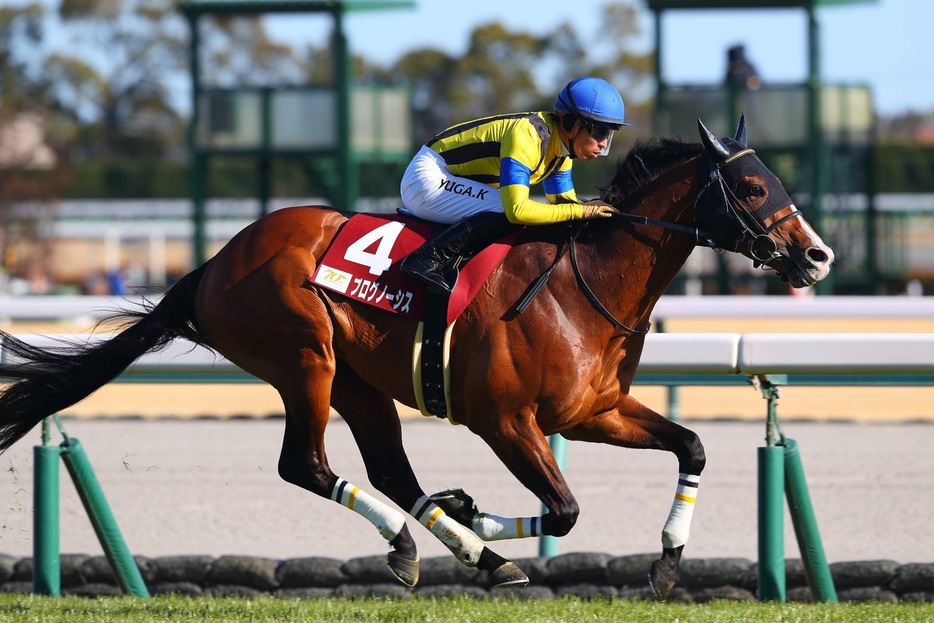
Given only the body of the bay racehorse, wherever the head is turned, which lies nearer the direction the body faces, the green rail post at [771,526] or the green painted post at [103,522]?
the green rail post

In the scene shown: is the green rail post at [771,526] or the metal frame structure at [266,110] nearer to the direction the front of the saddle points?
the green rail post

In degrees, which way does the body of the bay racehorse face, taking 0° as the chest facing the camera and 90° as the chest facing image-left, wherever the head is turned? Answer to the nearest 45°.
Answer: approximately 270°

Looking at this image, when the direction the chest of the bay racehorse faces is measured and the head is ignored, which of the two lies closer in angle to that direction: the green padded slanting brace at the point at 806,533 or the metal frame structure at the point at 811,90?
the green padded slanting brace

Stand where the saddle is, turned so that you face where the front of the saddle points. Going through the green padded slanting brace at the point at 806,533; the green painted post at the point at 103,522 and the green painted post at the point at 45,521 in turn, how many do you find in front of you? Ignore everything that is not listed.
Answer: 1

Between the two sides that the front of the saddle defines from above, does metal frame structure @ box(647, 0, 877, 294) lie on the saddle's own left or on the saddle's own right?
on the saddle's own left

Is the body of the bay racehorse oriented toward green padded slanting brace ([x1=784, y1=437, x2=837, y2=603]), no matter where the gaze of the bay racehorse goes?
yes

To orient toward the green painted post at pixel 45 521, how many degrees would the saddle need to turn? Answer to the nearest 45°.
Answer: approximately 180°

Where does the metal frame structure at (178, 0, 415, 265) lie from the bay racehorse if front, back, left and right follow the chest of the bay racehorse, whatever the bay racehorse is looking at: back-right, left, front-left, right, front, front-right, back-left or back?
left

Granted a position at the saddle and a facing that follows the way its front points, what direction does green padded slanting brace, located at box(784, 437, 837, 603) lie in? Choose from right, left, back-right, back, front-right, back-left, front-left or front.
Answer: front

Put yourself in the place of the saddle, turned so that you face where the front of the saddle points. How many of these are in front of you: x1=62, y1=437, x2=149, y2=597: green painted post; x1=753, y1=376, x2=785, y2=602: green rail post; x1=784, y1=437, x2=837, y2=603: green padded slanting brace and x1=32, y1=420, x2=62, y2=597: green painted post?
2

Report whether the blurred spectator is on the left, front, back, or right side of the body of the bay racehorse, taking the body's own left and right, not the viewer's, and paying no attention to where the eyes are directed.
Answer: left

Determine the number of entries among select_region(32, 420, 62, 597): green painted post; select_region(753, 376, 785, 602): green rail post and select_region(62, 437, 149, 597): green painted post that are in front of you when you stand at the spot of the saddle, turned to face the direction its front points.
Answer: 1

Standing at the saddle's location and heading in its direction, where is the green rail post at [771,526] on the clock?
The green rail post is roughly at 12 o'clock from the saddle.

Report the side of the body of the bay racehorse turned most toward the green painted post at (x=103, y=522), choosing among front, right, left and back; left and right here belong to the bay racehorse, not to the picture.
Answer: back

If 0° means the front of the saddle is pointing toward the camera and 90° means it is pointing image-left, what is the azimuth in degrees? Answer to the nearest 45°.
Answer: approximately 270°

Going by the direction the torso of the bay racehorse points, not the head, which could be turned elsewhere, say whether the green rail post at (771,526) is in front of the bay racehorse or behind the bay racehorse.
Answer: in front
